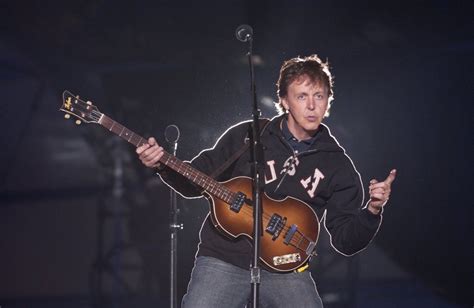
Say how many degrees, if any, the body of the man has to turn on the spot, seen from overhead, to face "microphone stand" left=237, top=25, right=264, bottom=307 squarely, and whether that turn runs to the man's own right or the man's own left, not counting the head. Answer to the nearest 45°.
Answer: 0° — they already face it
